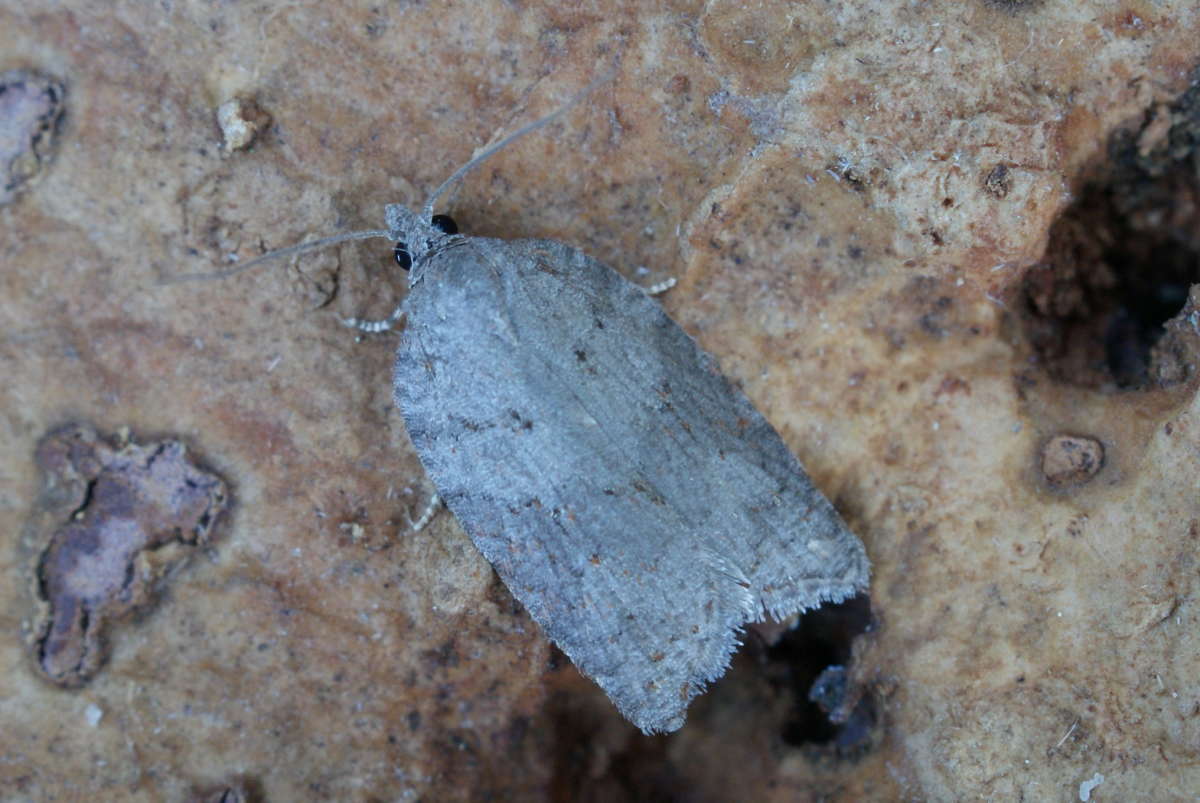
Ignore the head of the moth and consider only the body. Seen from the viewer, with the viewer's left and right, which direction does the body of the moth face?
facing away from the viewer and to the left of the viewer
